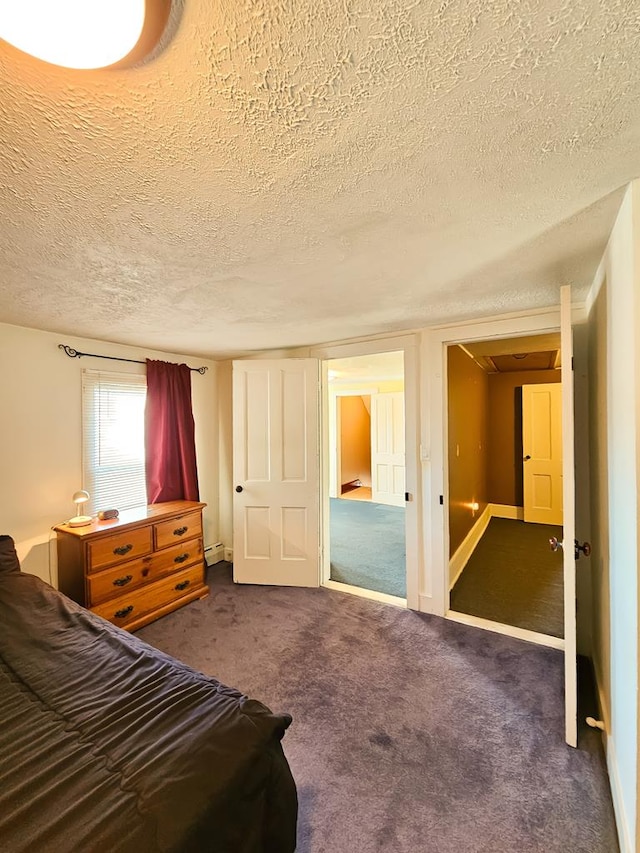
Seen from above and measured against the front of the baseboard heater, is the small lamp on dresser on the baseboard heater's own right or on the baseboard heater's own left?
on the baseboard heater's own right

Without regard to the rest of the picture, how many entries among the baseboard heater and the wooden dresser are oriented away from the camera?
0

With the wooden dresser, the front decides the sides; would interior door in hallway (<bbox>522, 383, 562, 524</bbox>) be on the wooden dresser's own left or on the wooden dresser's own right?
on the wooden dresser's own left

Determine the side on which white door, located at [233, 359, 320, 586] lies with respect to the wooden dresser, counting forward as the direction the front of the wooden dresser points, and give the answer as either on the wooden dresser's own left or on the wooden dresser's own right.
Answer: on the wooden dresser's own left

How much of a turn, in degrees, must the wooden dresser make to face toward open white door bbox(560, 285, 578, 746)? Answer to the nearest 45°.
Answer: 0° — it already faces it

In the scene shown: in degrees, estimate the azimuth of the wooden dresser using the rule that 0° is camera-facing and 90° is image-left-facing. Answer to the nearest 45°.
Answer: approximately 315°

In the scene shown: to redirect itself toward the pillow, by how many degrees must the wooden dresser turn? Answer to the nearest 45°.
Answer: approximately 90° to its right

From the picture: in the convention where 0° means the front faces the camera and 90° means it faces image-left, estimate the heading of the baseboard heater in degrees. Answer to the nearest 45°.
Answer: approximately 315°

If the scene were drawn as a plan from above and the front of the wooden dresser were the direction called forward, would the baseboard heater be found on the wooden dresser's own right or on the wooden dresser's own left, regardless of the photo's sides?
on the wooden dresser's own left

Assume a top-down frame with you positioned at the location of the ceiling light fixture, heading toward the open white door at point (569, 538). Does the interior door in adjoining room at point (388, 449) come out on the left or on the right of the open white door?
left
